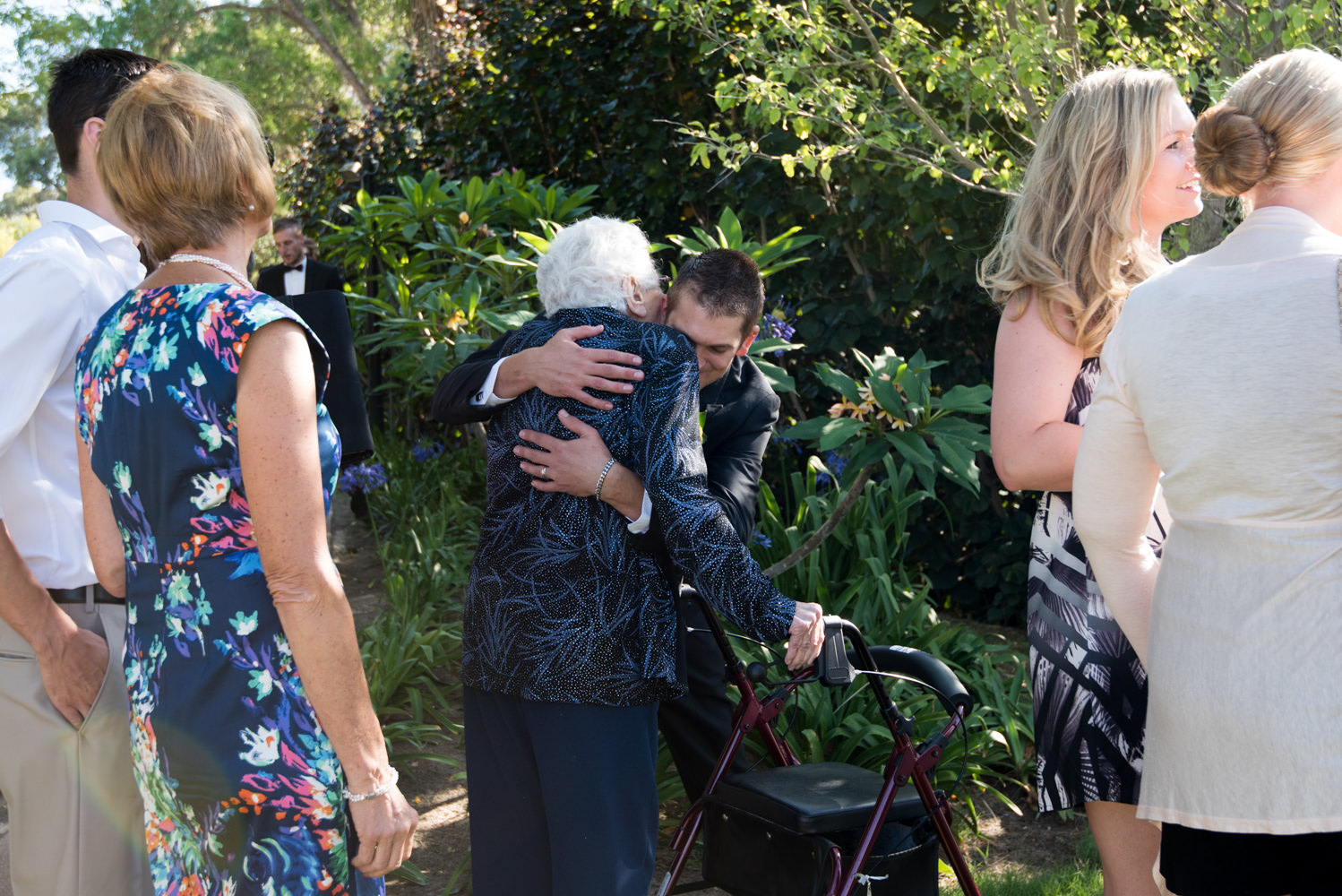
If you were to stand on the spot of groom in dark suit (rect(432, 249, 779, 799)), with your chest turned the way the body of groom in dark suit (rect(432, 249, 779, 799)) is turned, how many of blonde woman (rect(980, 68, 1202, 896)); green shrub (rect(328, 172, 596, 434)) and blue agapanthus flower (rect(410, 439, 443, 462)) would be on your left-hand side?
1

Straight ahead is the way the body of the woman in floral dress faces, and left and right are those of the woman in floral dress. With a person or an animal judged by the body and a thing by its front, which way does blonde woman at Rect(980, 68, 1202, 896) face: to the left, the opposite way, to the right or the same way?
to the right

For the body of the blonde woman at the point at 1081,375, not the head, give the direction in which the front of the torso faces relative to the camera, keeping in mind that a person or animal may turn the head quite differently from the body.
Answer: to the viewer's right

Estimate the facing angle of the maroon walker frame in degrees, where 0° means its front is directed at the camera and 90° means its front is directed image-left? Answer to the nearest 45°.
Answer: approximately 225°

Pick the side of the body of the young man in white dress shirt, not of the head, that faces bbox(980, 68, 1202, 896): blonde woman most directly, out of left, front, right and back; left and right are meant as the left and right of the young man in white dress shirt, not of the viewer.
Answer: front

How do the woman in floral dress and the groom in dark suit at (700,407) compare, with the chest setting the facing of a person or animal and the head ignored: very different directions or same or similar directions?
very different directions

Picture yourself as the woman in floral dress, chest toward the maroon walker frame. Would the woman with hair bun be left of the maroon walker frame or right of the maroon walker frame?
right

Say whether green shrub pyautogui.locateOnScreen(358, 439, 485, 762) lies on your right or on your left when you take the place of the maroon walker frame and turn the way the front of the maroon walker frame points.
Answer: on your left

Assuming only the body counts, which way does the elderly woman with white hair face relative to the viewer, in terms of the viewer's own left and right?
facing away from the viewer and to the right of the viewer

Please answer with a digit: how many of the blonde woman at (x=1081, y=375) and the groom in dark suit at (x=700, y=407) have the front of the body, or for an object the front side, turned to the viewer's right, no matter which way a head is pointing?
1

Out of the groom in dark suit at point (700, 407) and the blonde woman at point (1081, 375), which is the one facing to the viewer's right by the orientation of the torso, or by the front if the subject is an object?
the blonde woman

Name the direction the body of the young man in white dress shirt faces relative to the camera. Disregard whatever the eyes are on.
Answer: to the viewer's right

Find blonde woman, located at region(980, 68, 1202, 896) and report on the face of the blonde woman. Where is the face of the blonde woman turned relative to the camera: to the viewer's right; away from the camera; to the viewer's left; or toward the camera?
to the viewer's right
